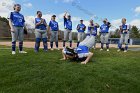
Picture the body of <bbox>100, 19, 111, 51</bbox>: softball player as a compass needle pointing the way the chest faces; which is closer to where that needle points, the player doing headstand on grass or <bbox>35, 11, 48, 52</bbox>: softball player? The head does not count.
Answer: the player doing headstand on grass

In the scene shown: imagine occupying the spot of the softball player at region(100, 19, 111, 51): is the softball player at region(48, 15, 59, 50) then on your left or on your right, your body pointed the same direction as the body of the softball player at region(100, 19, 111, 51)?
on your right

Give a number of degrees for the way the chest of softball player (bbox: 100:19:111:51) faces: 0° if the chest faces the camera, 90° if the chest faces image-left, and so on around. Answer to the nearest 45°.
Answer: approximately 0°

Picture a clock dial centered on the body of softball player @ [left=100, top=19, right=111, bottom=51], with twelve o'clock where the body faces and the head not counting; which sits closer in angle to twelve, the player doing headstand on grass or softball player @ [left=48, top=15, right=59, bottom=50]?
the player doing headstand on grass

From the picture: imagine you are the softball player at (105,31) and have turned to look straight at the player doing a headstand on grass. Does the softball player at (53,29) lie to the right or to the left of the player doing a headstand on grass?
right

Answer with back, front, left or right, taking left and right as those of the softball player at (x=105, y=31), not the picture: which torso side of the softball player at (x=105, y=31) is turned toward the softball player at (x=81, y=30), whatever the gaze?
right

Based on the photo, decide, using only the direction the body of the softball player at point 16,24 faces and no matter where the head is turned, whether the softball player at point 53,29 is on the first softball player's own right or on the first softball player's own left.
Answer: on the first softball player's own left

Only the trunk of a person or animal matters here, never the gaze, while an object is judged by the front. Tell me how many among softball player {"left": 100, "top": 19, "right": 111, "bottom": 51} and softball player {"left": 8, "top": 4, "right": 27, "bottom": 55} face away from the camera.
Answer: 0

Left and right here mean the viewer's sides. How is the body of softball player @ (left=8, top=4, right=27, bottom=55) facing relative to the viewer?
facing the viewer and to the right of the viewer
